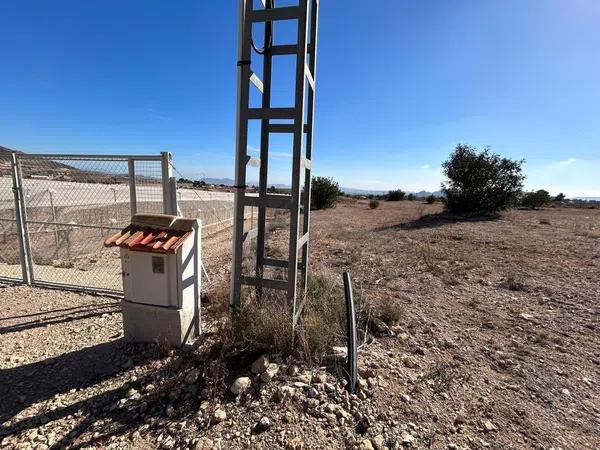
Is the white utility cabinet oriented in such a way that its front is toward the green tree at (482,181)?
no

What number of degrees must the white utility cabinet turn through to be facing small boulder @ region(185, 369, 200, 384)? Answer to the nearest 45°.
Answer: approximately 45° to its left

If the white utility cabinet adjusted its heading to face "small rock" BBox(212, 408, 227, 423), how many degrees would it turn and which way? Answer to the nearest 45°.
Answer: approximately 45° to its left

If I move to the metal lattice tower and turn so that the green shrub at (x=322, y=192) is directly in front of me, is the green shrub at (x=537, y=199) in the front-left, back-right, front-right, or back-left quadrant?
front-right

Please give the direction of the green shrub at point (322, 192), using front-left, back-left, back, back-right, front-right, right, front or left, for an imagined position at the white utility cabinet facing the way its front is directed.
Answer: back

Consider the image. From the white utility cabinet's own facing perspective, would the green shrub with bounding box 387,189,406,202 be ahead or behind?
behind

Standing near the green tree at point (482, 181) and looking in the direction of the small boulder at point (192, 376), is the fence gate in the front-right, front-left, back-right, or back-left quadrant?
front-right

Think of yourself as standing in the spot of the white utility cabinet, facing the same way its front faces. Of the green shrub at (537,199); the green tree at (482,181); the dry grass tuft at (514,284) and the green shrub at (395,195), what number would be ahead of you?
0

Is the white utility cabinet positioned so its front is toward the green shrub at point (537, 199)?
no

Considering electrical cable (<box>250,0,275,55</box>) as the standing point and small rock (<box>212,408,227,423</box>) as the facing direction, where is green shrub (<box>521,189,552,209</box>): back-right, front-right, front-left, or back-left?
back-left

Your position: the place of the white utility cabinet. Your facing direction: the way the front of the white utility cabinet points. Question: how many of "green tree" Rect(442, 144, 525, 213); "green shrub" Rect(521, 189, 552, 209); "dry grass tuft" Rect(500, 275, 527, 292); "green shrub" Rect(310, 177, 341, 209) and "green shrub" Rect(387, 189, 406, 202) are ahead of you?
0

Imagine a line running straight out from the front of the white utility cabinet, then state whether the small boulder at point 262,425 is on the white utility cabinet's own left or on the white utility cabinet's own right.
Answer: on the white utility cabinet's own left

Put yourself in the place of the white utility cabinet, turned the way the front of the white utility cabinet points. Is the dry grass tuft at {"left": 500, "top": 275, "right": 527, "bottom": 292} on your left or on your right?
on your left

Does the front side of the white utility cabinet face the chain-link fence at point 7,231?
no
